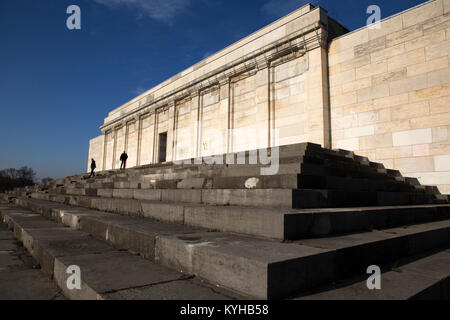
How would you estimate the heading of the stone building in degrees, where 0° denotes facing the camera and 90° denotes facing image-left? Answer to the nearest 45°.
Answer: approximately 45°
